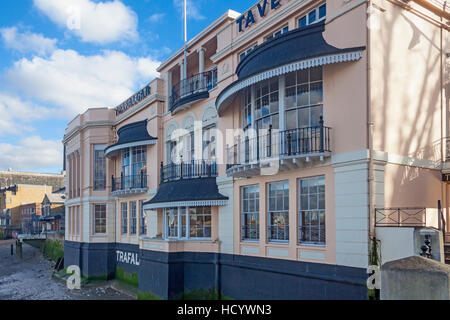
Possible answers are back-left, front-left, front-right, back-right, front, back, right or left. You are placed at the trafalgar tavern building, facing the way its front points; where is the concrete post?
front-left

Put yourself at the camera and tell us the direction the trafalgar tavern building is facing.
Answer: facing the viewer and to the left of the viewer
